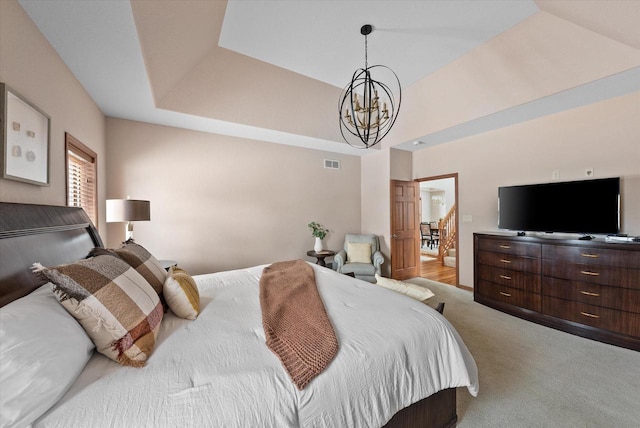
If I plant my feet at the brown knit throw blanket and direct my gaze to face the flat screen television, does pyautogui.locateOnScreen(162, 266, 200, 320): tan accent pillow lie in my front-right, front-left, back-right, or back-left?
back-left

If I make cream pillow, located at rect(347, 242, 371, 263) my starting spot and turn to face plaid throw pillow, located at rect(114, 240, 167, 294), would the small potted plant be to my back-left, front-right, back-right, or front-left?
front-right

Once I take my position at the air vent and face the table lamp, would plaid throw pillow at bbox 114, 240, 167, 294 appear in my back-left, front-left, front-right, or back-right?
front-left

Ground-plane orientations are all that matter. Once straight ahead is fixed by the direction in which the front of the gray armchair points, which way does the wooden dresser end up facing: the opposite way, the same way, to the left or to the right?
to the right

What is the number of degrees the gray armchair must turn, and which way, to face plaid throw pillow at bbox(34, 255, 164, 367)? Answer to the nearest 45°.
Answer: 0° — it already faces it

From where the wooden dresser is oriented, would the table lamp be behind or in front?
in front

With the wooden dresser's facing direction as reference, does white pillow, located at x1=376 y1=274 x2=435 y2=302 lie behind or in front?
in front

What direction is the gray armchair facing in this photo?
toward the camera

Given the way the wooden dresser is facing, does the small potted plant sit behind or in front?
in front

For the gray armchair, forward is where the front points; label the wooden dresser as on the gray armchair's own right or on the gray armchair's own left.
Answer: on the gray armchair's own left

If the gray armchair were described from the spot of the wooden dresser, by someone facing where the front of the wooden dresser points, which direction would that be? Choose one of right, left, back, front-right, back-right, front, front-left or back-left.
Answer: front-right

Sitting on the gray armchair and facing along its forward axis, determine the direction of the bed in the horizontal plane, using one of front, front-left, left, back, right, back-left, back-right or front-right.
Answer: front

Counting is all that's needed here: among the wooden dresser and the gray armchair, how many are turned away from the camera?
0

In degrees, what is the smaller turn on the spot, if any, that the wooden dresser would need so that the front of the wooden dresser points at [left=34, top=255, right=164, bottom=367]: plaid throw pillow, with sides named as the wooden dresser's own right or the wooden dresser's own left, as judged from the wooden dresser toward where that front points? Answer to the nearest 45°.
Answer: approximately 45° to the wooden dresser's own left

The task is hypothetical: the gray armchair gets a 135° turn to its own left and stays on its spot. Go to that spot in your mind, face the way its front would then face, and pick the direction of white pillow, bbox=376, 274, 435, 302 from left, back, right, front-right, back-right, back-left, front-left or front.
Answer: back-right

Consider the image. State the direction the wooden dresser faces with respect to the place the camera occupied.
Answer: facing the viewer and to the left of the viewer

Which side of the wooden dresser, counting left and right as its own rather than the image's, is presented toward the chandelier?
front
